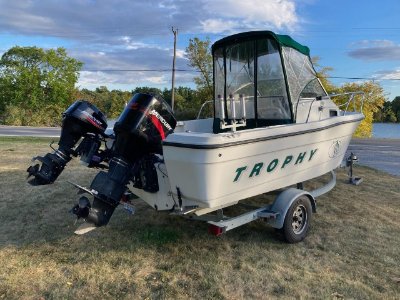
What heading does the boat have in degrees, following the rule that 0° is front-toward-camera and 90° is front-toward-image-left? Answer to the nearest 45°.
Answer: approximately 225°

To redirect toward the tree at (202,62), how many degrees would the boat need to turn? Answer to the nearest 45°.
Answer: approximately 45° to its left

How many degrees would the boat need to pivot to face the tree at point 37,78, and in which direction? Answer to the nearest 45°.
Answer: approximately 90° to its left

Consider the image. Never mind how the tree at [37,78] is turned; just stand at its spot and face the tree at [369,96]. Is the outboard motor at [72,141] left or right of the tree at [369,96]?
right

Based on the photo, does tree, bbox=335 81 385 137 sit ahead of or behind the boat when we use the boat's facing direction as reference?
ahead
